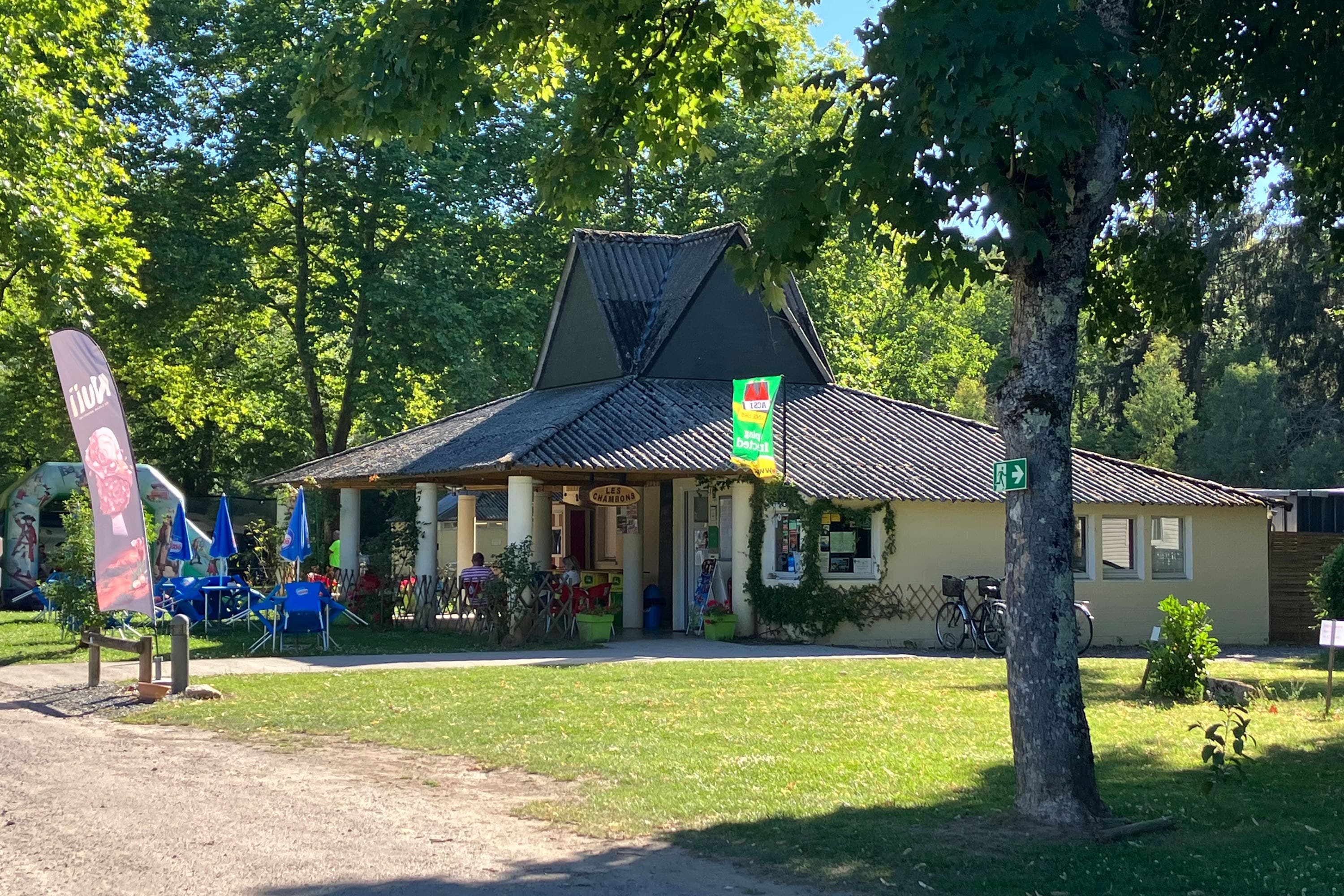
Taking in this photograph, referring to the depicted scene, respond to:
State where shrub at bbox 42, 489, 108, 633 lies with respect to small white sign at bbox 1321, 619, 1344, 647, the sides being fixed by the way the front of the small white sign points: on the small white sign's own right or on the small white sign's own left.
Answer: on the small white sign's own right

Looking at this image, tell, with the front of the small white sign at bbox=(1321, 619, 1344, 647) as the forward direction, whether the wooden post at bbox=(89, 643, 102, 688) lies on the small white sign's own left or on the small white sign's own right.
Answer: on the small white sign's own right

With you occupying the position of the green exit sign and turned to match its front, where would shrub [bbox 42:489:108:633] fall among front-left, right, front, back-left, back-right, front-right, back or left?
right

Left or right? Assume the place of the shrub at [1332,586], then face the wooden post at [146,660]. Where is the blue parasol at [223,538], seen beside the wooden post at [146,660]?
right

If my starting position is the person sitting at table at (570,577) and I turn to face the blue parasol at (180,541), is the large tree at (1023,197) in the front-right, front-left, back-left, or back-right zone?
back-left

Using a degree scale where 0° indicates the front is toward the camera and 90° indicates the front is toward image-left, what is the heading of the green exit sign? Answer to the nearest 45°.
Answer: approximately 45°
